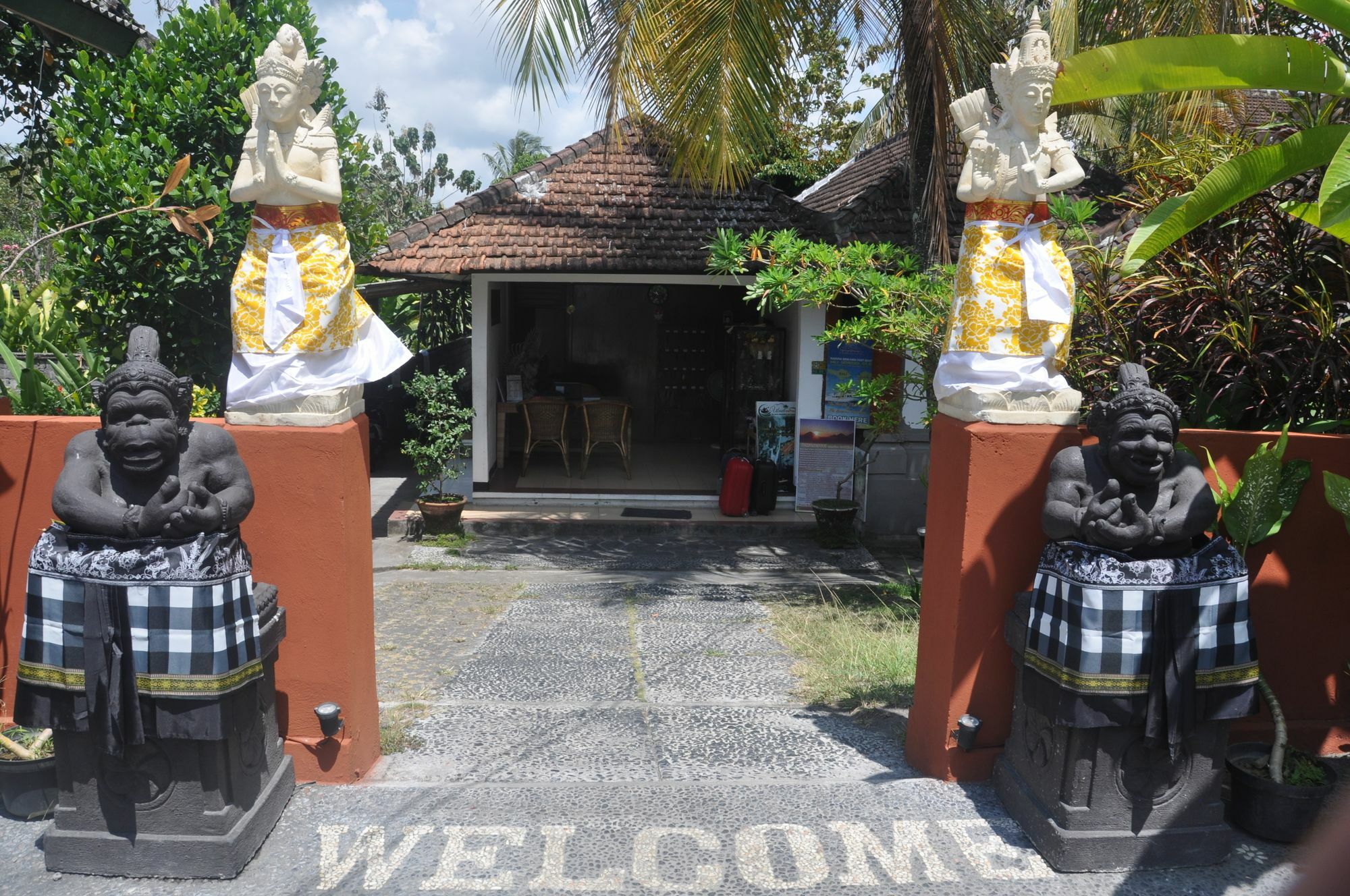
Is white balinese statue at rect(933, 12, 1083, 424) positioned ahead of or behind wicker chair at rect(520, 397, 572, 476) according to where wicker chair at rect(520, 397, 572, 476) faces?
behind

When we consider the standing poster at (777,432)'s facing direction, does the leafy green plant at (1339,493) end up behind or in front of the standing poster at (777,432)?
in front

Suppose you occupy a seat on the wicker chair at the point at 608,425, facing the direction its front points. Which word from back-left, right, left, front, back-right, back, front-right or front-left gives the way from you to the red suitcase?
back-right

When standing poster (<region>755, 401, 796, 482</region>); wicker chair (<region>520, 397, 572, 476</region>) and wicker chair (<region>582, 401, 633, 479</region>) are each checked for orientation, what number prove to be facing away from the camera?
2

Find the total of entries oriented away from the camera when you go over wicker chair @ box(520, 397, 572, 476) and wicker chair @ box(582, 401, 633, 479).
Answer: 2

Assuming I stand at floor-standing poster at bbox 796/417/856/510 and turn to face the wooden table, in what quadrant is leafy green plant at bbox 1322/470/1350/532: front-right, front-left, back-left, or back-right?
back-left

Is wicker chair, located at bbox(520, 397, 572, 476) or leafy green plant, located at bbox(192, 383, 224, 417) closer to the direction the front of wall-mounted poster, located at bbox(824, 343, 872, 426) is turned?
the leafy green plant

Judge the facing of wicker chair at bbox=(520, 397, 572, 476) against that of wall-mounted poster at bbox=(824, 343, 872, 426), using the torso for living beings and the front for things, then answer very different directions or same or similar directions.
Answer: very different directions

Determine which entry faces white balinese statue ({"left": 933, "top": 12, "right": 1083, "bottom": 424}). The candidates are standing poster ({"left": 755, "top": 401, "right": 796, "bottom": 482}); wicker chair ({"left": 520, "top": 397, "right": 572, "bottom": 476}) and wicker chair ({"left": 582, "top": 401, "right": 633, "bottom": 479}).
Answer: the standing poster

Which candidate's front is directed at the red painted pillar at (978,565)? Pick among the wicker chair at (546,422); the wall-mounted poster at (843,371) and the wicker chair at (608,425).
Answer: the wall-mounted poster

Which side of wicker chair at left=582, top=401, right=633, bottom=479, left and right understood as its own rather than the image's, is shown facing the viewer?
back

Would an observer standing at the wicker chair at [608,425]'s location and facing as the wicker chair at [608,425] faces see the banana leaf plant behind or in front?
behind

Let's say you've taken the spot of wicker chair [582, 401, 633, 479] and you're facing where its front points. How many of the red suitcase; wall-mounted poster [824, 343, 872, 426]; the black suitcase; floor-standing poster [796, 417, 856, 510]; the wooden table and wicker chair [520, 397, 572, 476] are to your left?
2

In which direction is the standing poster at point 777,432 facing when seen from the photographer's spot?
facing the viewer

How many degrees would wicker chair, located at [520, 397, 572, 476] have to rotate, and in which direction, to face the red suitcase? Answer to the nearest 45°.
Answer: approximately 135° to its right

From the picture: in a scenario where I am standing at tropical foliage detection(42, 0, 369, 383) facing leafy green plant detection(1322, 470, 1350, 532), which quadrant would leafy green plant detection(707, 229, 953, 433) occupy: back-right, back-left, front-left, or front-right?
front-left

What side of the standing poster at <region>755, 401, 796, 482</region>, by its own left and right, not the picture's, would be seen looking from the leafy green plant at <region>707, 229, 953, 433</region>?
front

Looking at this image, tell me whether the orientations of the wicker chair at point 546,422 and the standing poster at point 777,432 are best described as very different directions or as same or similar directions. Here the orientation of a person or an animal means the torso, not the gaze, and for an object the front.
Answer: very different directions

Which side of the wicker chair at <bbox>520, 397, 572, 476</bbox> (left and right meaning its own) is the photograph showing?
back

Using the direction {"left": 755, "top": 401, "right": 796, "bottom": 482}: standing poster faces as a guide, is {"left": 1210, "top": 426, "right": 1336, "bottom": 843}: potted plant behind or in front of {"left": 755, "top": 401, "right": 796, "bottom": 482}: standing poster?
in front

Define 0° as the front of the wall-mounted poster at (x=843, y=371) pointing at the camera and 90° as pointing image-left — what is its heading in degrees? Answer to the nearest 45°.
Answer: approximately 0°
